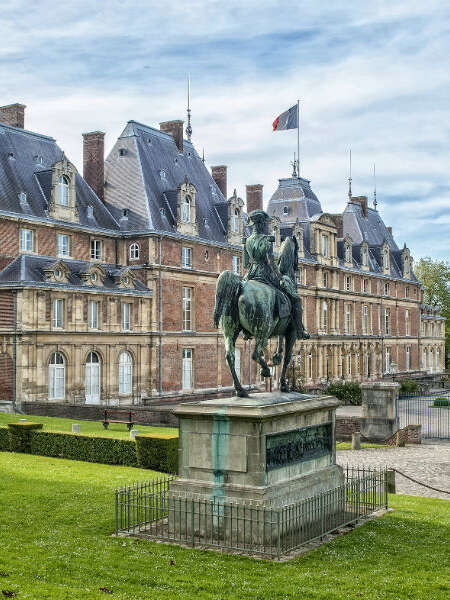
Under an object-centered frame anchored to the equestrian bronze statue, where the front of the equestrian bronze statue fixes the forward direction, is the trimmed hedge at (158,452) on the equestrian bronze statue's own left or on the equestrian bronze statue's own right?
on the equestrian bronze statue's own left

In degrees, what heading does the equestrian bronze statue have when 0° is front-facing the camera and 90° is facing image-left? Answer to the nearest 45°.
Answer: approximately 225°

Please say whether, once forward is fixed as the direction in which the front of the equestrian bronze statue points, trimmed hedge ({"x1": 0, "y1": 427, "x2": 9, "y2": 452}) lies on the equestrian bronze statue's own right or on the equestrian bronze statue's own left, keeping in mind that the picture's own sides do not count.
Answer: on the equestrian bronze statue's own left

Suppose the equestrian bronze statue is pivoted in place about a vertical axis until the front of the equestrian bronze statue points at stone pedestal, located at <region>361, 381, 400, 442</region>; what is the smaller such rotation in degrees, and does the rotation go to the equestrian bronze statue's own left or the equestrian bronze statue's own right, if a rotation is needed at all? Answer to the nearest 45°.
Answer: approximately 45° to the equestrian bronze statue's own left

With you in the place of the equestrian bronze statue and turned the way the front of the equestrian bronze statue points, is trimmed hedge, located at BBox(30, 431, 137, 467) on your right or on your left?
on your left

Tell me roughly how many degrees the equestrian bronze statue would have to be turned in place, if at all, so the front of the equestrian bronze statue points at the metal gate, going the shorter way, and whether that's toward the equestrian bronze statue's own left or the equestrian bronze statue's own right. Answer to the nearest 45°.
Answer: approximately 45° to the equestrian bronze statue's own left

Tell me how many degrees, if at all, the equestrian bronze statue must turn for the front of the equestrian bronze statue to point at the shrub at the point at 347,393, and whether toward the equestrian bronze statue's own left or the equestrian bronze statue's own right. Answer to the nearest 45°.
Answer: approximately 45° to the equestrian bronze statue's own left
